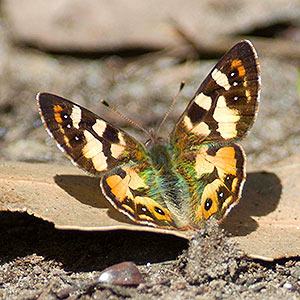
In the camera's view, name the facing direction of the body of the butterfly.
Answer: away from the camera

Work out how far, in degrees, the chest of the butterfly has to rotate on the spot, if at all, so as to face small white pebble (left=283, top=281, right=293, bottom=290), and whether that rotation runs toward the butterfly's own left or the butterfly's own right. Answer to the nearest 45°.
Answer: approximately 135° to the butterfly's own right
